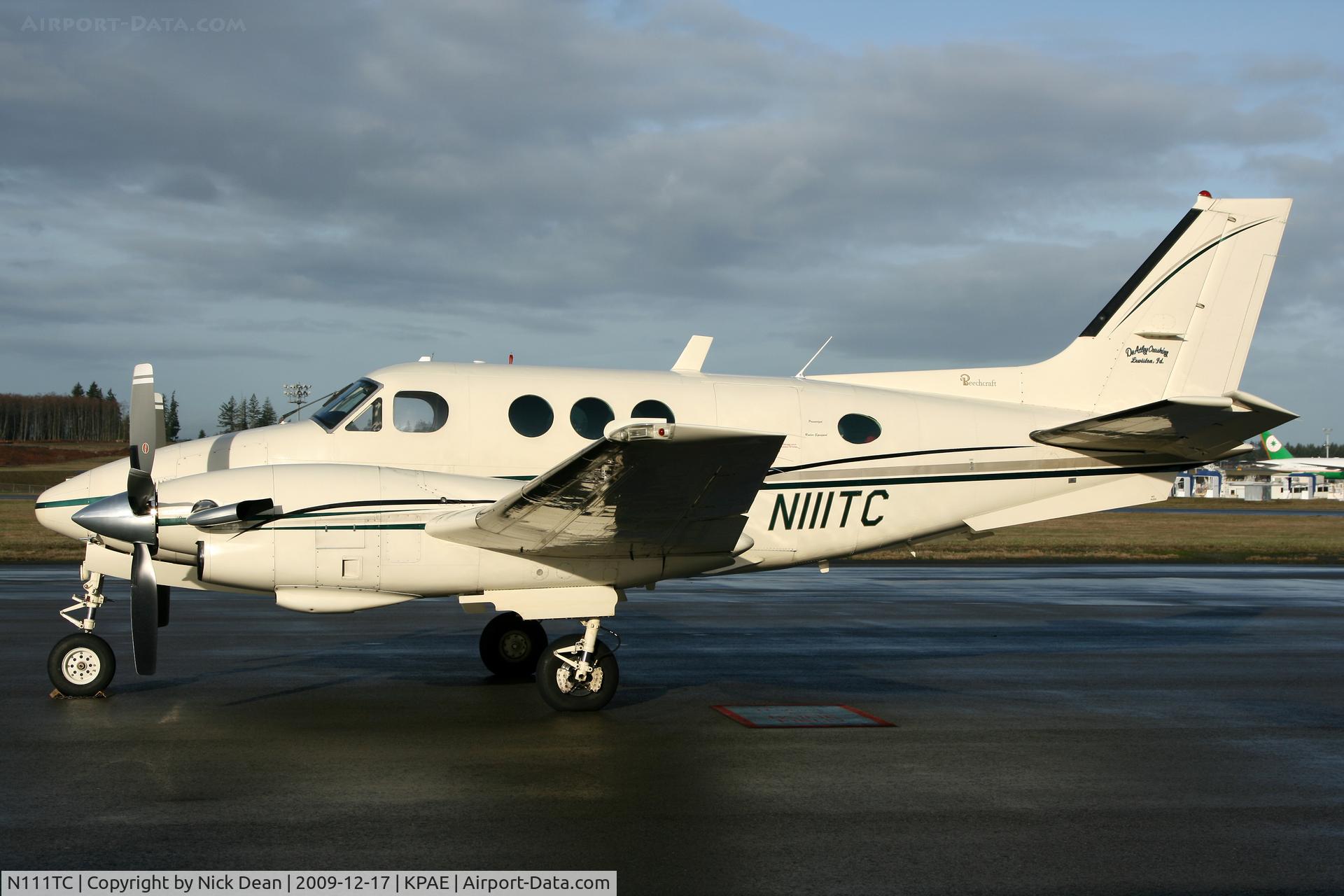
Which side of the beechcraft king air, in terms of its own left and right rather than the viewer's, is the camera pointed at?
left
